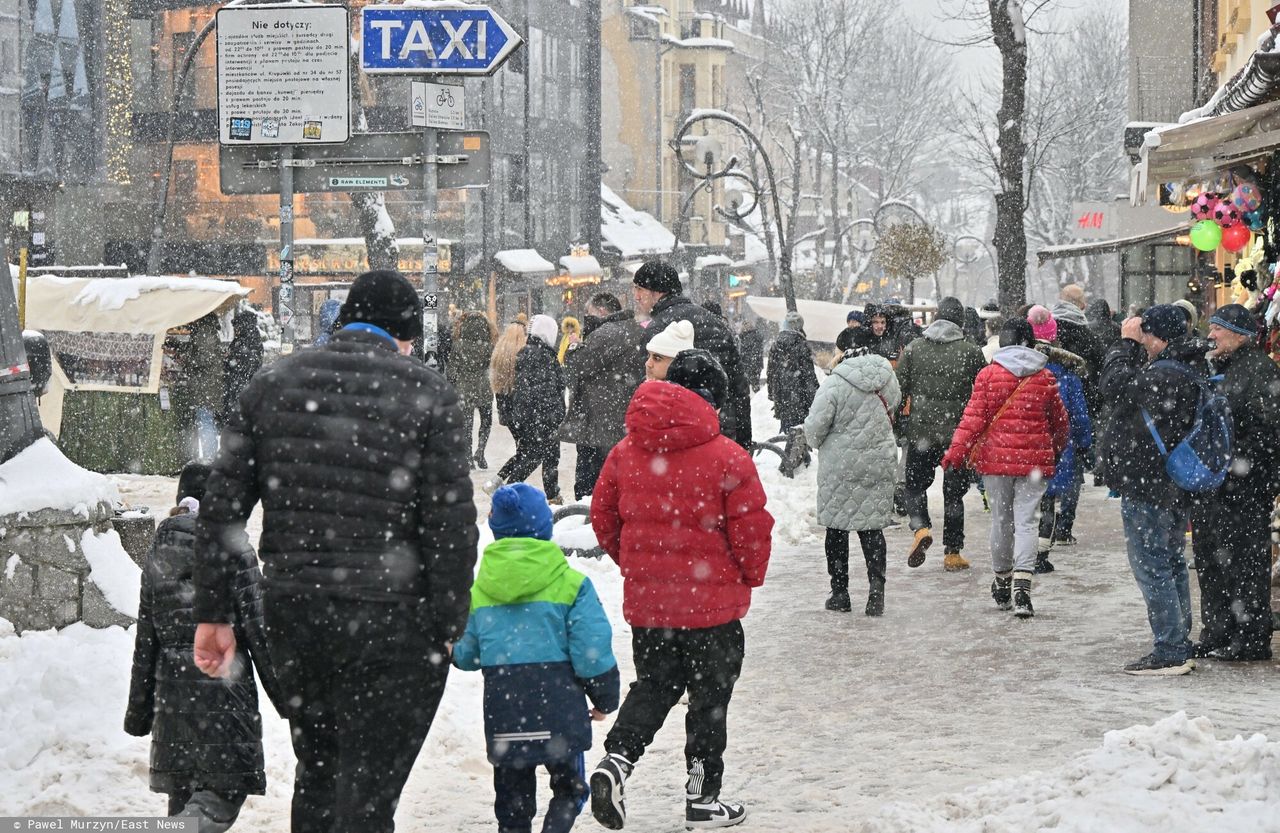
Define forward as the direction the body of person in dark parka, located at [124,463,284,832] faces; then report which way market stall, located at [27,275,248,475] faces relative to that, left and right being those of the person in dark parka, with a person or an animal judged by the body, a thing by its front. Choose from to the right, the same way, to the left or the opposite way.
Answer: to the right

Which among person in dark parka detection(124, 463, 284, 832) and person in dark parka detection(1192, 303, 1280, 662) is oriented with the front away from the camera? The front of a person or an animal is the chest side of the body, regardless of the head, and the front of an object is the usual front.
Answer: person in dark parka detection(124, 463, 284, 832)

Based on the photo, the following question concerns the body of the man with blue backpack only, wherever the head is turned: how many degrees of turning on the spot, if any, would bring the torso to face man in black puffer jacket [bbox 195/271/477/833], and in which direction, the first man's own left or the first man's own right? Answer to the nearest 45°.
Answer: approximately 90° to the first man's own left

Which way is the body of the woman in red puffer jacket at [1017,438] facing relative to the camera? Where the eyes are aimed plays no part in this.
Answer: away from the camera

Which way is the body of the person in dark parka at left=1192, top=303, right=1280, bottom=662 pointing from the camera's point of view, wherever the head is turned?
to the viewer's left

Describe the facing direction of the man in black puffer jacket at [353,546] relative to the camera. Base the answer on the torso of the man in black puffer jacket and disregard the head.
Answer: away from the camera

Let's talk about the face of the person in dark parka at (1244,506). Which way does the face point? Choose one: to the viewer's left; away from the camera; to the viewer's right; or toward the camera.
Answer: to the viewer's left

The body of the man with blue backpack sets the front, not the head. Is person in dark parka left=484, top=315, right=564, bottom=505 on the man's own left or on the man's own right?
on the man's own right

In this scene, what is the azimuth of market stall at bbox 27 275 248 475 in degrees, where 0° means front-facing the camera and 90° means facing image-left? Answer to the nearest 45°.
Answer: approximately 270°

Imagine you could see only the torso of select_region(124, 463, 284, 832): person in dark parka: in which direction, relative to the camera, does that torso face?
away from the camera

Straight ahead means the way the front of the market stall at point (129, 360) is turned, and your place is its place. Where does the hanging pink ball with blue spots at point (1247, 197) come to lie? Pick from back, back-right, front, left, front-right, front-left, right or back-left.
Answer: front-right

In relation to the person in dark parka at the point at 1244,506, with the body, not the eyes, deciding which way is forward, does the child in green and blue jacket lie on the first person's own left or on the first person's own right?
on the first person's own left

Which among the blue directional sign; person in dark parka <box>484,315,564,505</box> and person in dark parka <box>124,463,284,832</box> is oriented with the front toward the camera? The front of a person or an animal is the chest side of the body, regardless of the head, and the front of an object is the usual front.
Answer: the blue directional sign
